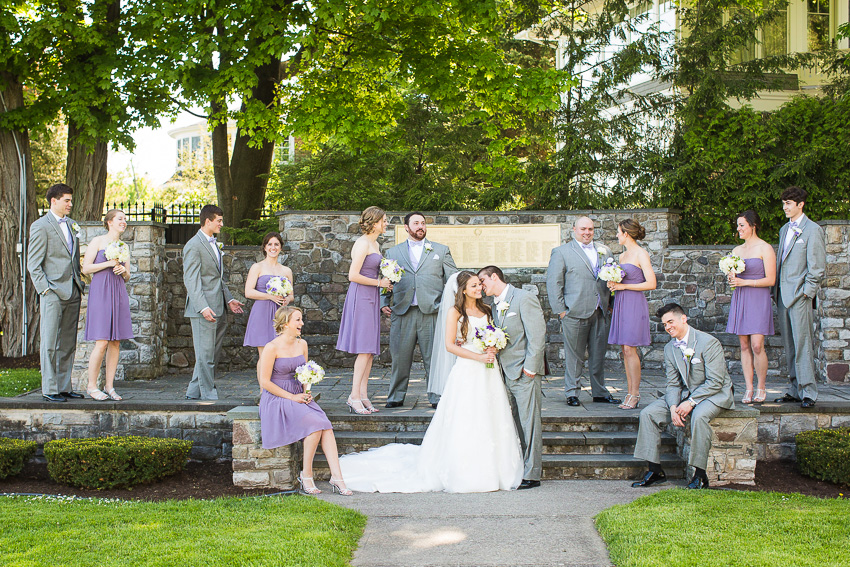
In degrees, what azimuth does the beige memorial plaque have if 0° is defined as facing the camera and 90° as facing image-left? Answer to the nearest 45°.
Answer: approximately 0°

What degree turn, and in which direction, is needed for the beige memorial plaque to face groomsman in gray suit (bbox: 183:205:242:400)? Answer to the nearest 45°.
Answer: approximately 45° to its right

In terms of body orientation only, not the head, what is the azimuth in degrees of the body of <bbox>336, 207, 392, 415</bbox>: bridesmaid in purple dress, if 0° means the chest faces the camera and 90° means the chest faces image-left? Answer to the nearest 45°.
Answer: approximately 270°

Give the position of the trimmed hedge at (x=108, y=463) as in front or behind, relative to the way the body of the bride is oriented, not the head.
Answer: behind

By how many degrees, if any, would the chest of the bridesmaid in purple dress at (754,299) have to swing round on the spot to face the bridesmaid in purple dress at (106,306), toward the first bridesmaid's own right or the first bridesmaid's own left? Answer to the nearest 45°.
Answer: approximately 45° to the first bridesmaid's own right

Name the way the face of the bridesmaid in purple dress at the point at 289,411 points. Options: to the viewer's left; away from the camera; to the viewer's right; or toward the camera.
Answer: to the viewer's right
